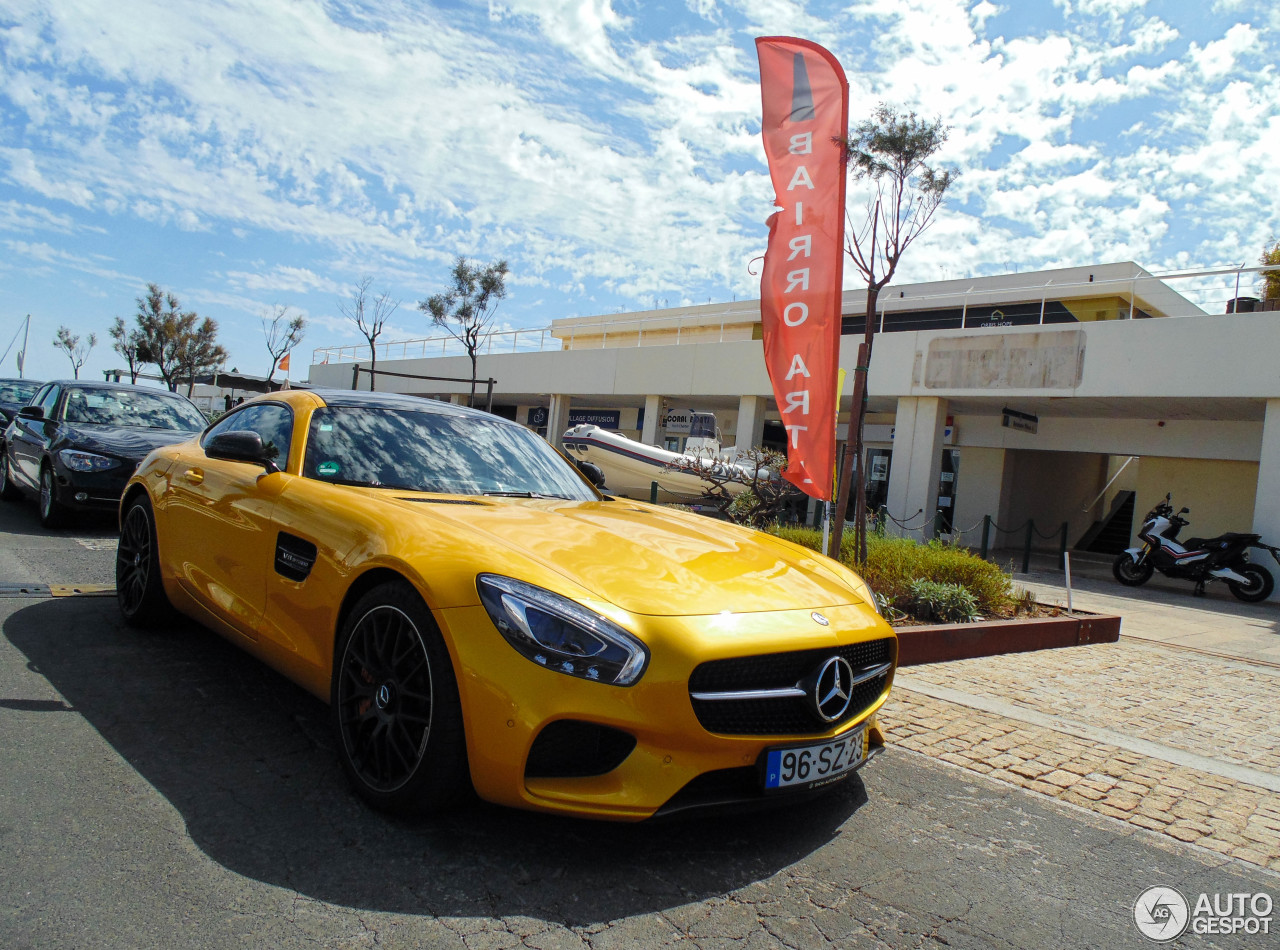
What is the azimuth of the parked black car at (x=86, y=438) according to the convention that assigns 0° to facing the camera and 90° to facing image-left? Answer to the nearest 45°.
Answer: approximately 315°

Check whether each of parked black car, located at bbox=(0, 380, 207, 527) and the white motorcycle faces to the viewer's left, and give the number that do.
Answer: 1

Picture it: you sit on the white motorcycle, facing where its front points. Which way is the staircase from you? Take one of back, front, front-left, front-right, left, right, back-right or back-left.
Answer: right

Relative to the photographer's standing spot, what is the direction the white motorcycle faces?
facing to the left of the viewer

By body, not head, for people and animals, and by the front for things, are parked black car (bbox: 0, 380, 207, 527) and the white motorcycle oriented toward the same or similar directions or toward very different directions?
very different directions

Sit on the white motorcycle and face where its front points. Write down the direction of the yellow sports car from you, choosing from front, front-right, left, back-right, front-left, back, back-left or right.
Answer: left

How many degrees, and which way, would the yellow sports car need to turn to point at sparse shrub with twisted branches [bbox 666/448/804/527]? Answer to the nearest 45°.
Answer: approximately 135° to its left

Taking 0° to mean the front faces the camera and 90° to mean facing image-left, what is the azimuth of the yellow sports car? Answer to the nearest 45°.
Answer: approximately 315°

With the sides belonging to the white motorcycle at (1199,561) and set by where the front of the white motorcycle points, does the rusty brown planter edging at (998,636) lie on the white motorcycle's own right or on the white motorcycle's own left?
on the white motorcycle's own left

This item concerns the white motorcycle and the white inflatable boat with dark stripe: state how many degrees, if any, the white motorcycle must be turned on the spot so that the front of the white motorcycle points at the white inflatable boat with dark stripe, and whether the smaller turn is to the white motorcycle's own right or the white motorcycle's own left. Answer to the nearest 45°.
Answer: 0° — it already faces it
